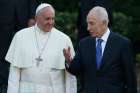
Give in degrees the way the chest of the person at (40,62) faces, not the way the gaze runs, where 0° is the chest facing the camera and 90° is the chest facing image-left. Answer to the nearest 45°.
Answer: approximately 0°

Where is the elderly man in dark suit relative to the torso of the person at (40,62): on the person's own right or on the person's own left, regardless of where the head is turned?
on the person's own left

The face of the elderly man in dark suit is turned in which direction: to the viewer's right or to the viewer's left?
to the viewer's left
